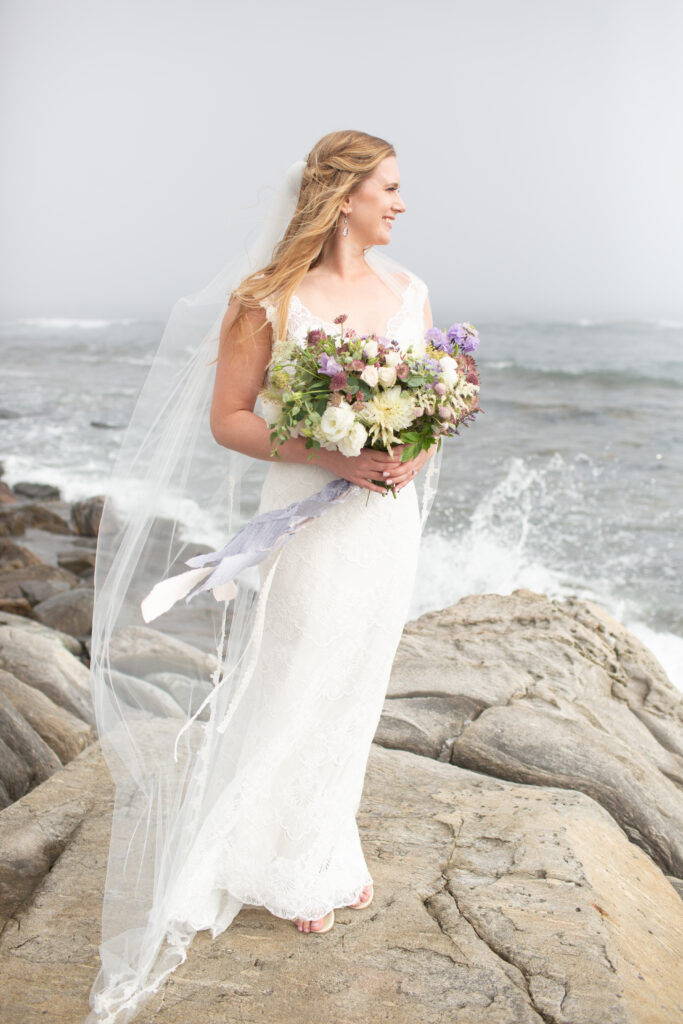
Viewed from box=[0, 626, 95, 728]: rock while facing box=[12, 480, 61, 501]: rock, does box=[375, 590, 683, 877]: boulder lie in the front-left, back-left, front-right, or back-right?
back-right

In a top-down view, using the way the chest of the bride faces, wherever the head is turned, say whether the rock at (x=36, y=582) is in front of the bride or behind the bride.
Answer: behind

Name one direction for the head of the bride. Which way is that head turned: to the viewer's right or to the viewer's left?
to the viewer's right

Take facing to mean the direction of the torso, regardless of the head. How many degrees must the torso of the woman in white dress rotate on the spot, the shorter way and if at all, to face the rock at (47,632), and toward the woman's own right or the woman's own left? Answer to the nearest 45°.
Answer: approximately 180°

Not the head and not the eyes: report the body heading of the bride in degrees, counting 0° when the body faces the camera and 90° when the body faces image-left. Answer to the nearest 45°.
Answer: approximately 315°
